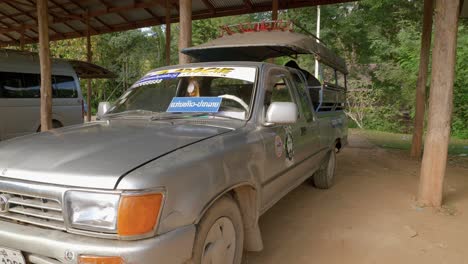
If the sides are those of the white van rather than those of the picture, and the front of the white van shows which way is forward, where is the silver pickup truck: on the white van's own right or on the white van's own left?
on the white van's own left

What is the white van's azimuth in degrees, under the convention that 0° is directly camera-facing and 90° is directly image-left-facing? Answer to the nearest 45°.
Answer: approximately 45°

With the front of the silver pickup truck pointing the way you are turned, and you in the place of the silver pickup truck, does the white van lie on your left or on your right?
on your right

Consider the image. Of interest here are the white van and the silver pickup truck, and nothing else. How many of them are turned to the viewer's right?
0

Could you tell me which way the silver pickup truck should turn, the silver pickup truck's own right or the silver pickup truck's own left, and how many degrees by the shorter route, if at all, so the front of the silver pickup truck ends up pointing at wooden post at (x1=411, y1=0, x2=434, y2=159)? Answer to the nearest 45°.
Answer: approximately 180°

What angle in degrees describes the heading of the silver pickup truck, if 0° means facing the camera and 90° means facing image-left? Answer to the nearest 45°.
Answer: approximately 45°
